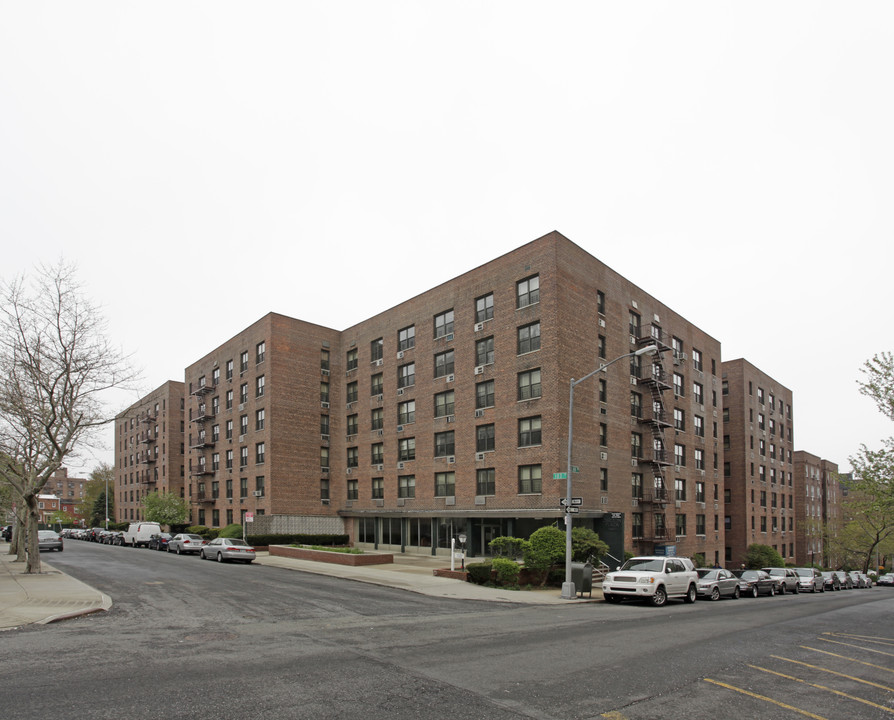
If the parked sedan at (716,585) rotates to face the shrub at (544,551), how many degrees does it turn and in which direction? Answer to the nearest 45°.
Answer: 0° — it already faces it

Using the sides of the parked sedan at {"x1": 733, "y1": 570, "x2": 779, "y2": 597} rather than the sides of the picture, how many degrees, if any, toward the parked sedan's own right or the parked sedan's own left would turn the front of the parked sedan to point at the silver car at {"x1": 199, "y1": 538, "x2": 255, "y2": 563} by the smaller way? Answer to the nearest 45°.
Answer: approximately 45° to the parked sedan's own right

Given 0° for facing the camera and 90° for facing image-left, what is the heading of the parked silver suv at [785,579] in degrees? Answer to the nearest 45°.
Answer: approximately 45°

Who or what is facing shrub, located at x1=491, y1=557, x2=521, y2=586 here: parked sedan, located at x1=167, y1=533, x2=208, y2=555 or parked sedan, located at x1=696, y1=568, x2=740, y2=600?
parked sedan, located at x1=696, y1=568, x2=740, y2=600

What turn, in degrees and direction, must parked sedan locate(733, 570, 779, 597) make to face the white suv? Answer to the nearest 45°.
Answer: approximately 45° to its left

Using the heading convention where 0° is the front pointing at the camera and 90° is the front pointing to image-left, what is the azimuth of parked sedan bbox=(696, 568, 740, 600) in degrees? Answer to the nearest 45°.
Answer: approximately 45°
